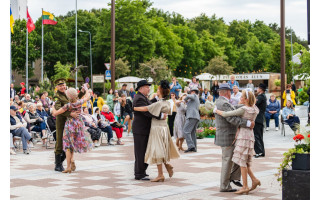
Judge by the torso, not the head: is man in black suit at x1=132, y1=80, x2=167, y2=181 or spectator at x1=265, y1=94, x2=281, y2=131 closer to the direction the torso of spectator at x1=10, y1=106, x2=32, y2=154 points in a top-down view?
the man in black suit

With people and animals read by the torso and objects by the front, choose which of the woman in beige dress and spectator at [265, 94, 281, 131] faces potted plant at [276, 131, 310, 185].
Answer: the spectator

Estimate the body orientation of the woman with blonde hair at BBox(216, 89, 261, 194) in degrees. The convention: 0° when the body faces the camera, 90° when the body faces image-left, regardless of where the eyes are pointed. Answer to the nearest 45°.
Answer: approximately 90°

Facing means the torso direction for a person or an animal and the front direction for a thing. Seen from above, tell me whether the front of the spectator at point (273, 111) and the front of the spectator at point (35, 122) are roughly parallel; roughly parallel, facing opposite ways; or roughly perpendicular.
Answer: roughly perpendicular

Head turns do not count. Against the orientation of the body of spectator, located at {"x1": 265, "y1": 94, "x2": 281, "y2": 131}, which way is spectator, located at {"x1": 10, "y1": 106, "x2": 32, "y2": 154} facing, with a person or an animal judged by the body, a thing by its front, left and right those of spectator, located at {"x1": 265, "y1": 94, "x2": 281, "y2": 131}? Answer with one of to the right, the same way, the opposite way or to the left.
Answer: to the left

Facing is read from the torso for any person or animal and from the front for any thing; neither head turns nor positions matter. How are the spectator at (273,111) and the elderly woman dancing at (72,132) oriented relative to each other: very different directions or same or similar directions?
very different directions

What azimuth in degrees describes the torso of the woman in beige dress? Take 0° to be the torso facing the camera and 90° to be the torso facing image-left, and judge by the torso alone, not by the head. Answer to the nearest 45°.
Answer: approximately 135°
